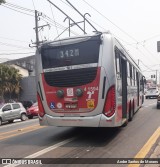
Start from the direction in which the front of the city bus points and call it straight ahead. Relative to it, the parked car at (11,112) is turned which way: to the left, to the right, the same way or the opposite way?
the opposite way

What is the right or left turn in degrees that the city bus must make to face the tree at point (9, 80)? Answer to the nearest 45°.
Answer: approximately 45° to its left

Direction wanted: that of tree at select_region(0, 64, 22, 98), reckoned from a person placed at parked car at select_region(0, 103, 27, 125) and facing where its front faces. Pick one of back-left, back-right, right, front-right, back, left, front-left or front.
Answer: back-right

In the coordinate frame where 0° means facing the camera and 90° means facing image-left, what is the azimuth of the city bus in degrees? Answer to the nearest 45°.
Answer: approximately 225°

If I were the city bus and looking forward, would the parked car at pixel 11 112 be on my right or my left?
on my left
